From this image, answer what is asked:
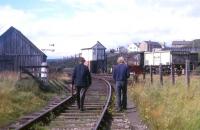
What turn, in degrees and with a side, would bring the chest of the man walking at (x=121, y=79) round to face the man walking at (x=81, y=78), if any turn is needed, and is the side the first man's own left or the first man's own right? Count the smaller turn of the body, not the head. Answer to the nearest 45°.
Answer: approximately 90° to the first man's own left

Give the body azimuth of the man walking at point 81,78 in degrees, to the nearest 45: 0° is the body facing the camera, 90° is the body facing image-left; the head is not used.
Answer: approximately 180°

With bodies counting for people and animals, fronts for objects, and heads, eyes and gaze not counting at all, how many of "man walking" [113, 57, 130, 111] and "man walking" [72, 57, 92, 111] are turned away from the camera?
2

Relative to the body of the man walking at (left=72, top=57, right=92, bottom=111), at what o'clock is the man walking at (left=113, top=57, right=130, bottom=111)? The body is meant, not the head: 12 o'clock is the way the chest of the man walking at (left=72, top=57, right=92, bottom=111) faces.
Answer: the man walking at (left=113, top=57, right=130, bottom=111) is roughly at 3 o'clock from the man walking at (left=72, top=57, right=92, bottom=111).

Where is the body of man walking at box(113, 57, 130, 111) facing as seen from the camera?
away from the camera
